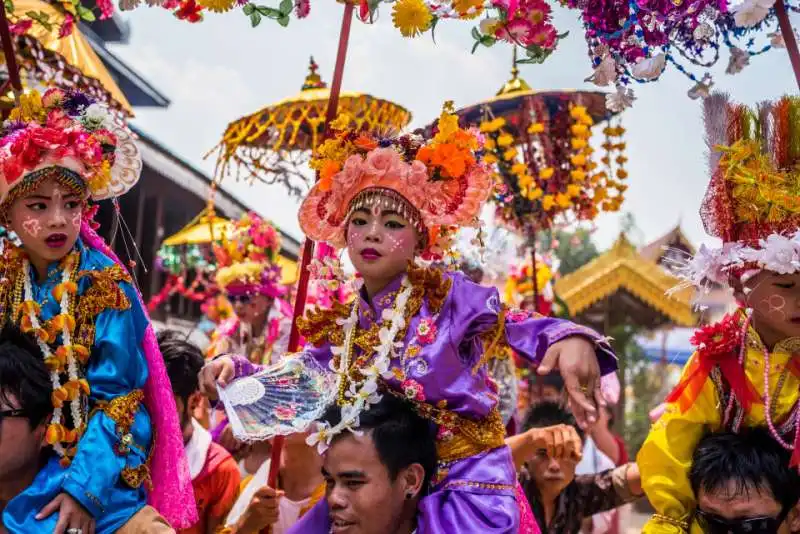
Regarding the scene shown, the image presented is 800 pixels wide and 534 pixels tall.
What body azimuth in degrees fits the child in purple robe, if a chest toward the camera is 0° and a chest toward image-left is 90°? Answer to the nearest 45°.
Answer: approximately 45°

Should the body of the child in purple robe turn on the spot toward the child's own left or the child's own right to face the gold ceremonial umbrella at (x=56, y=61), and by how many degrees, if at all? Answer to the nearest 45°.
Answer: approximately 90° to the child's own right

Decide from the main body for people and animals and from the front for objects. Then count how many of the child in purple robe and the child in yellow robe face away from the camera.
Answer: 0
